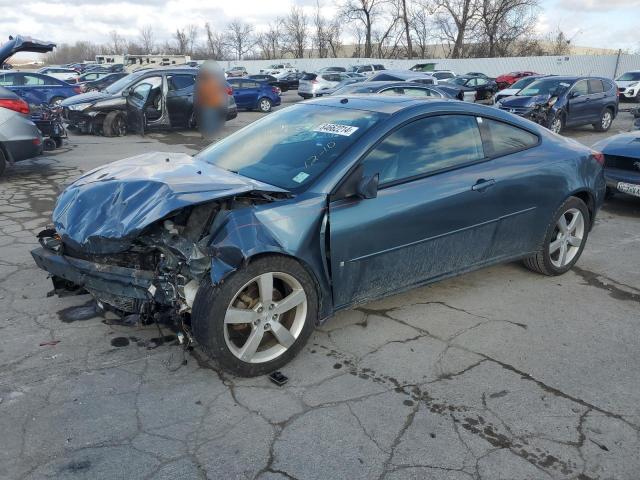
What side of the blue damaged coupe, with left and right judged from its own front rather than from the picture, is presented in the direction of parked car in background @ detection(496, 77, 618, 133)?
back

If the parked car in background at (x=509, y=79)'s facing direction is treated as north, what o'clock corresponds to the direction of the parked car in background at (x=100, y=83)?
the parked car in background at (x=100, y=83) is roughly at 12 o'clock from the parked car in background at (x=509, y=79).

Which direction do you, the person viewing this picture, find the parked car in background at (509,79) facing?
facing the viewer and to the left of the viewer

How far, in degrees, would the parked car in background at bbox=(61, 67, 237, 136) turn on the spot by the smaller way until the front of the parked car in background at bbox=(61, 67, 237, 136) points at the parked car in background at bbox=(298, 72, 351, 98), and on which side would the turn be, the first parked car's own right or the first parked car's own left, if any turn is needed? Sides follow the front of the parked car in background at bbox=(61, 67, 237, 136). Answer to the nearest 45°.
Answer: approximately 180°

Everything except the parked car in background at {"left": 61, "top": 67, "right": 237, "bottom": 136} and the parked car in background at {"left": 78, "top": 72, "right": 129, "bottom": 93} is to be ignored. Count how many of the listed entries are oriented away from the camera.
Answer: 0

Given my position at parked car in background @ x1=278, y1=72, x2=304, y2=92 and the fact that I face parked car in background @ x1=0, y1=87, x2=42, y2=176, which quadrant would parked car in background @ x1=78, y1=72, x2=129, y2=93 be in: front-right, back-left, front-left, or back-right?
front-right

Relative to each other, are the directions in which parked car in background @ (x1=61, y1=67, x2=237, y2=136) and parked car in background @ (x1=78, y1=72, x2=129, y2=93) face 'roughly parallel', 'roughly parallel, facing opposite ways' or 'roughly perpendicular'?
roughly parallel

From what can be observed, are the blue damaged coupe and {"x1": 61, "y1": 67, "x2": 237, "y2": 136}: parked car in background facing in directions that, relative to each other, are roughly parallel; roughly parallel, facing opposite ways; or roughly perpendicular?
roughly parallel

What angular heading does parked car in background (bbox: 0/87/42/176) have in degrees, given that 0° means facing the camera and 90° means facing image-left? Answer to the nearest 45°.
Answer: approximately 90°

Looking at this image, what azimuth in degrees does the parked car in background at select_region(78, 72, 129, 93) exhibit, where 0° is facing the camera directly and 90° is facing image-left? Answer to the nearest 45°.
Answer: approximately 45°

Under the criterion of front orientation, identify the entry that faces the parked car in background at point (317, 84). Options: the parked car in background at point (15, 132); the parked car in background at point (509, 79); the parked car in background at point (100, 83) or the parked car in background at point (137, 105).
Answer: the parked car in background at point (509, 79)

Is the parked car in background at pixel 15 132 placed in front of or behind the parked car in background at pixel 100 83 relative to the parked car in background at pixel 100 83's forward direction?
in front

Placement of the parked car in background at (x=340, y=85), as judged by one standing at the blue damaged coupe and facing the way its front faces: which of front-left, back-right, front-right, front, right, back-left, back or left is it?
back-right
